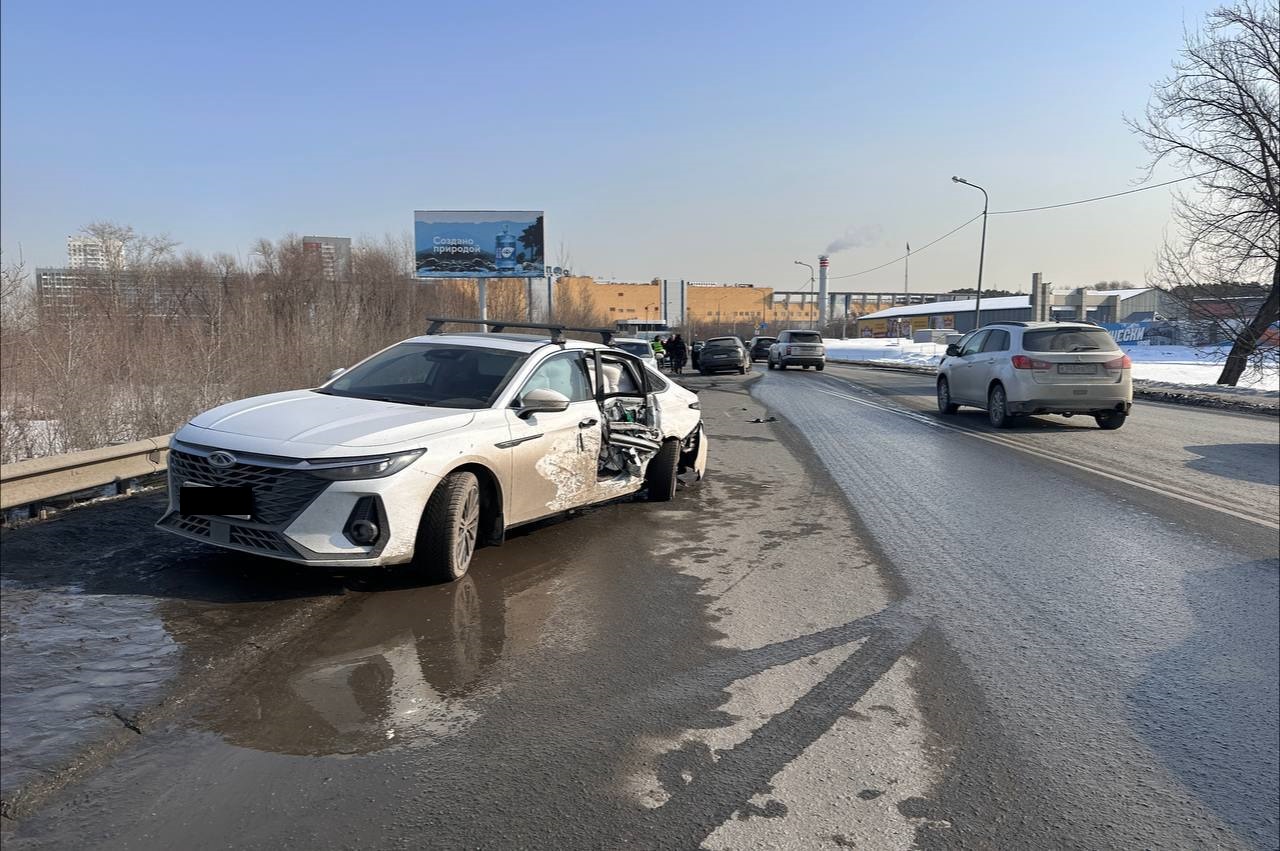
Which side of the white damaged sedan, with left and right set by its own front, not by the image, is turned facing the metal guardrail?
right

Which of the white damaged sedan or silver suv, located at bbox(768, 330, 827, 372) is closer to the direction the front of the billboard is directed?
the white damaged sedan

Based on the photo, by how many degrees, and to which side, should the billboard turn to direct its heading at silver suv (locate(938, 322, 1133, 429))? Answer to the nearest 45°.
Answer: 0° — it already faces it

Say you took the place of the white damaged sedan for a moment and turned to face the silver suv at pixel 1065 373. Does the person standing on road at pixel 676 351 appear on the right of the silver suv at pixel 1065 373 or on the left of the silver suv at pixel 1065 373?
left

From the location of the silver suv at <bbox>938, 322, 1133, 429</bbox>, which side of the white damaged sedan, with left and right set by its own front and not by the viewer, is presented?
back

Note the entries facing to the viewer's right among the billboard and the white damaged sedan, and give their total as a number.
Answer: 0

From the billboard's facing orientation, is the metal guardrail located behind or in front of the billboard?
in front

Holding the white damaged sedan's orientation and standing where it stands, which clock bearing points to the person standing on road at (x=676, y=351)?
The person standing on road is roughly at 5 o'clock from the white damaged sedan.

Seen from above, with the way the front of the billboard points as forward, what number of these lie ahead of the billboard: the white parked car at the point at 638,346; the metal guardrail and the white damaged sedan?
3

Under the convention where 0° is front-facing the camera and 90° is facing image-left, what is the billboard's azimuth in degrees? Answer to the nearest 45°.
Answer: approximately 0°

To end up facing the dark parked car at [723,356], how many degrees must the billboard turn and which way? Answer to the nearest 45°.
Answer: approximately 45° to its left

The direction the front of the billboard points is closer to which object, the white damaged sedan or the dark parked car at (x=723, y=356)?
the white damaged sedan

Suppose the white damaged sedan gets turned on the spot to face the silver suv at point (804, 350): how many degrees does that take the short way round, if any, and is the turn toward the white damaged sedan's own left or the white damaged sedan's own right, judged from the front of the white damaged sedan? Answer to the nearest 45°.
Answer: approximately 180°

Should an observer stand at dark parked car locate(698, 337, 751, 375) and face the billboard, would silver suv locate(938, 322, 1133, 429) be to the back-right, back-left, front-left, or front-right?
back-left
